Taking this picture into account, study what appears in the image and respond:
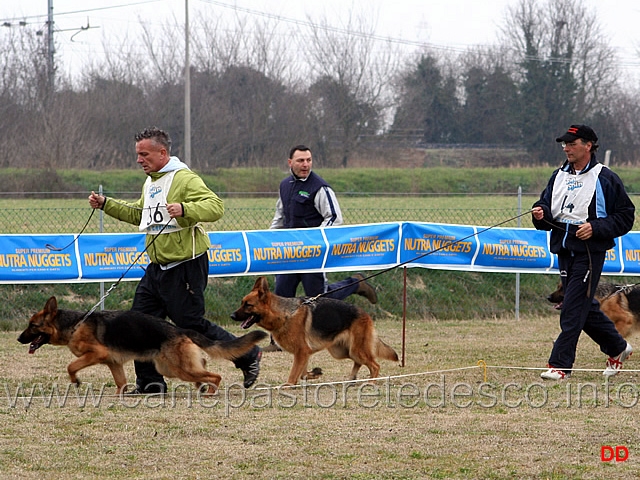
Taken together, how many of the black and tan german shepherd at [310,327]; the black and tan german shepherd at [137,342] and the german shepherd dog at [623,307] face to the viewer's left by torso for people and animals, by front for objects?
3

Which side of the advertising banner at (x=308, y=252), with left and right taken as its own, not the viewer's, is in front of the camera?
front

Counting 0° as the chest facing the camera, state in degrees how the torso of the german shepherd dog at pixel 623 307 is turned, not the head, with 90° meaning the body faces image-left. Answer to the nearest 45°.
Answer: approximately 90°

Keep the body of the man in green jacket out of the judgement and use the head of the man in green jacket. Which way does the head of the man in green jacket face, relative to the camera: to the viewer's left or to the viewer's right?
to the viewer's left

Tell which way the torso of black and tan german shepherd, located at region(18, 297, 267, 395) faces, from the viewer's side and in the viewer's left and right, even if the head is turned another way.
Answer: facing to the left of the viewer

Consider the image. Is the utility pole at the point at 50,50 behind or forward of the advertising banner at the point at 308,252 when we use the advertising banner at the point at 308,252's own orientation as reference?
behind

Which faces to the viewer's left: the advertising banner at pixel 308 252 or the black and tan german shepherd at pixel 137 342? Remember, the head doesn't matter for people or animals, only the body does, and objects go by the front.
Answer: the black and tan german shepherd

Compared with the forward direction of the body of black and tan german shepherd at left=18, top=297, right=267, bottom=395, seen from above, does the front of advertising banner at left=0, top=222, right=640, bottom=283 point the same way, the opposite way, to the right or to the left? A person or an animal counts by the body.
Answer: to the left

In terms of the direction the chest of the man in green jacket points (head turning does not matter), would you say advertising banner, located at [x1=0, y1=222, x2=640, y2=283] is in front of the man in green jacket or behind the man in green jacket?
behind

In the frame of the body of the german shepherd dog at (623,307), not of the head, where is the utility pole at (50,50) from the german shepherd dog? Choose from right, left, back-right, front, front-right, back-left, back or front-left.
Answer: front-right

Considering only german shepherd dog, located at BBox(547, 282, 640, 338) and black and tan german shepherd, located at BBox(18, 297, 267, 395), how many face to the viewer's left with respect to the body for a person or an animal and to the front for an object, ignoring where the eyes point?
2

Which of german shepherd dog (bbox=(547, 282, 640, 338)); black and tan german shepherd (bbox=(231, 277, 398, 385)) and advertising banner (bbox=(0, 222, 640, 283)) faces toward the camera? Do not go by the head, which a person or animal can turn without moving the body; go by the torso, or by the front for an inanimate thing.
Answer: the advertising banner

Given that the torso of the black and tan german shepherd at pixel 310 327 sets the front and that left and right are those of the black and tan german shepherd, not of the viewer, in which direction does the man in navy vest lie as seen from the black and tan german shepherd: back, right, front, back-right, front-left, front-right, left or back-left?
right

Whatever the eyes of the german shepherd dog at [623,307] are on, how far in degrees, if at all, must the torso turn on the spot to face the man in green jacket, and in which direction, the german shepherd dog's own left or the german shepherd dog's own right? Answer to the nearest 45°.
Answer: approximately 45° to the german shepherd dog's own left

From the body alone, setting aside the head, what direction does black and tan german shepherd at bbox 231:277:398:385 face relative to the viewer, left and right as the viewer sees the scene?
facing to the left of the viewer

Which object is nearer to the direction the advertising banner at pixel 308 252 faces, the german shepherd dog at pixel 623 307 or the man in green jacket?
the man in green jacket
